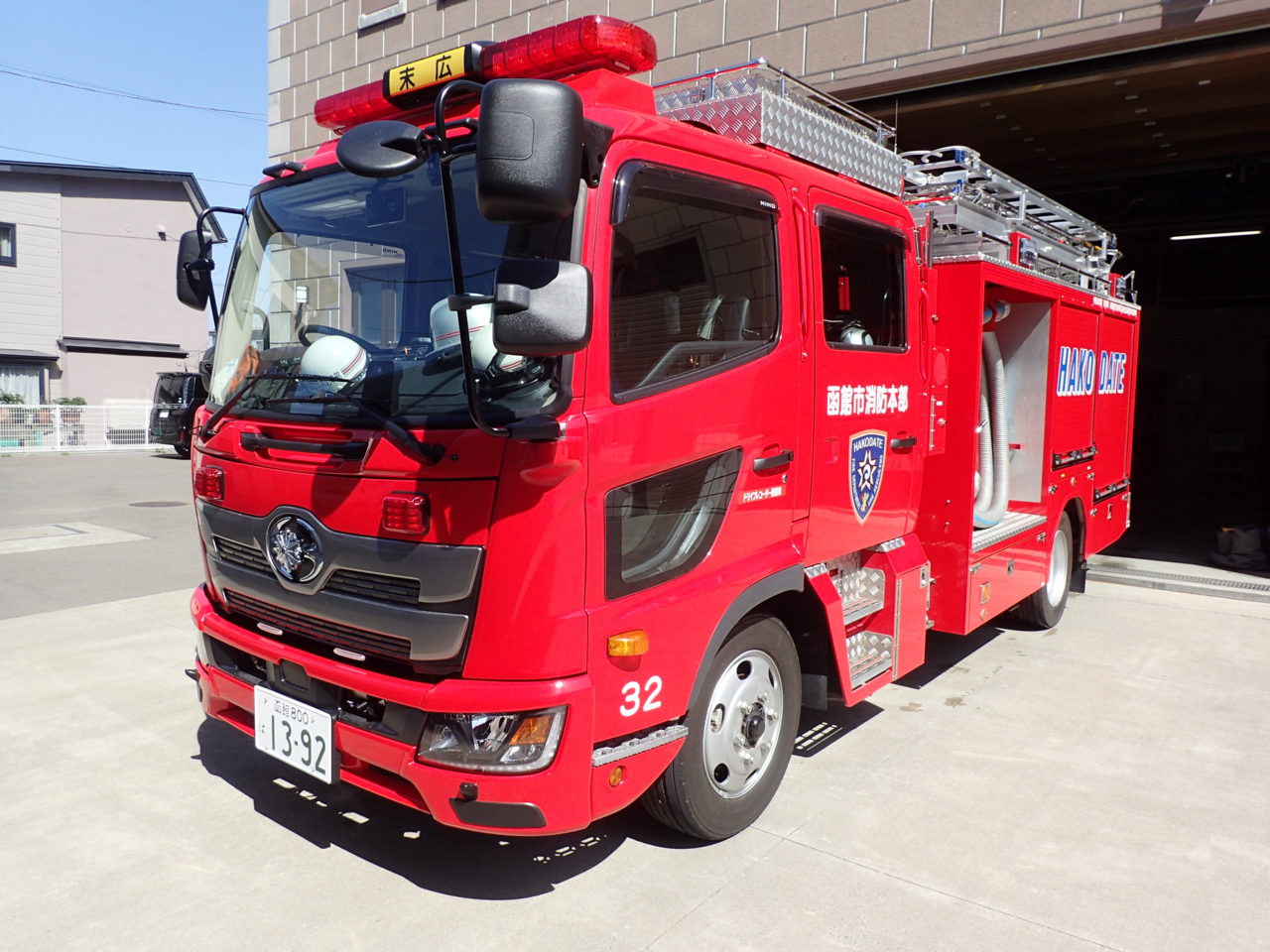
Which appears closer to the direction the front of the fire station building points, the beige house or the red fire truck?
the red fire truck

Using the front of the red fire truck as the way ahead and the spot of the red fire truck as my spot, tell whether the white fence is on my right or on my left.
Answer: on my right

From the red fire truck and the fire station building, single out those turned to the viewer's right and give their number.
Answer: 0

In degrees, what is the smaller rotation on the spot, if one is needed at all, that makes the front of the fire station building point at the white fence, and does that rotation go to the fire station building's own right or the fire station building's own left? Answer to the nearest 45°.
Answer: approximately 90° to the fire station building's own right

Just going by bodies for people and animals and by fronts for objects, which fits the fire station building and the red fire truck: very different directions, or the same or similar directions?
same or similar directions

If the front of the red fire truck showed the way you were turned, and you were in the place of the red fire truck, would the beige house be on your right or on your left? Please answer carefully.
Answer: on your right

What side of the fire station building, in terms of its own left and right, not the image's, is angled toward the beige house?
right

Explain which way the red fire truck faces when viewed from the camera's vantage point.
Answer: facing the viewer and to the left of the viewer
